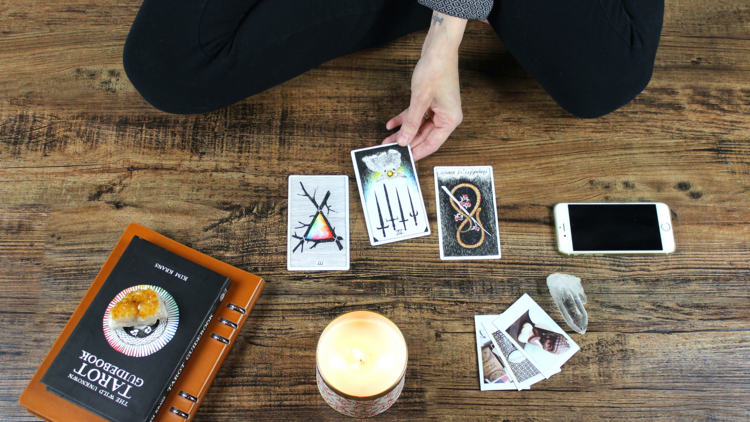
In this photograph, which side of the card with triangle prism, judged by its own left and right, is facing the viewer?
front

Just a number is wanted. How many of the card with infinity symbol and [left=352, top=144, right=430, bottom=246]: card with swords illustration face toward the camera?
2

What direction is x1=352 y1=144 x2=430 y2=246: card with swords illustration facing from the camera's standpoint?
toward the camera
